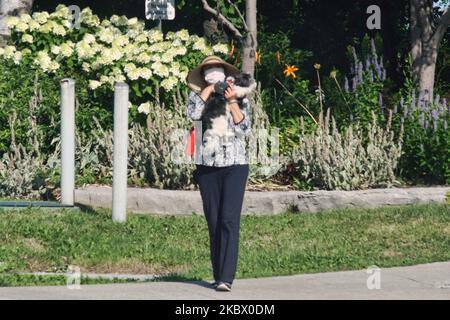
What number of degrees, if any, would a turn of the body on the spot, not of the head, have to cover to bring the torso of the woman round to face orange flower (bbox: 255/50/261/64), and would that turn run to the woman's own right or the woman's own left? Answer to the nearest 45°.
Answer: approximately 180°

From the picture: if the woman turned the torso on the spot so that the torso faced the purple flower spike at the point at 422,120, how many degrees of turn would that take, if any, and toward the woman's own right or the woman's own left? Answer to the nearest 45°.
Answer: approximately 135° to the woman's own left

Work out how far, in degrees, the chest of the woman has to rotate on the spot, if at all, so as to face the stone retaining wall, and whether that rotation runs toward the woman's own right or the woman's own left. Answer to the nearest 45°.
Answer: approximately 180°

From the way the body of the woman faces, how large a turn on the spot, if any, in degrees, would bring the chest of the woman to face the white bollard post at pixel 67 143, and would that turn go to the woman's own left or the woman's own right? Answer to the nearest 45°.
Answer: approximately 135° to the woman's own right

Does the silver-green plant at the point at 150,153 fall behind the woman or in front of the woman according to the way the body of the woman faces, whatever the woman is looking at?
behind

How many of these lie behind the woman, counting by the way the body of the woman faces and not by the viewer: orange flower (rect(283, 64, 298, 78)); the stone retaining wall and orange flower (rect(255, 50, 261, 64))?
3

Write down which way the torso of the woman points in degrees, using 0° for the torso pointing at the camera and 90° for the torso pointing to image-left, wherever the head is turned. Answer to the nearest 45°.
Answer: approximately 0°
